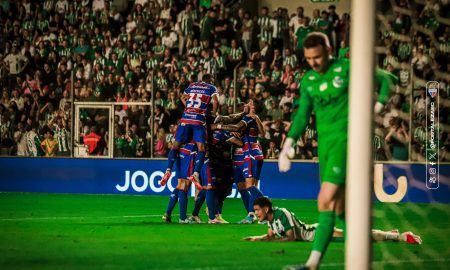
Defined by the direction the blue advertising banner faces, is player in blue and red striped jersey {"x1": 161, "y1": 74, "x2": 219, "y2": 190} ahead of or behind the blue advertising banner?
ahead

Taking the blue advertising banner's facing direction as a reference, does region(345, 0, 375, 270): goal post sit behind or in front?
in front

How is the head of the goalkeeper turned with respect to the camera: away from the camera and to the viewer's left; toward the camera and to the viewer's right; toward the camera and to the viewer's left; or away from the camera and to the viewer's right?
toward the camera and to the viewer's left
